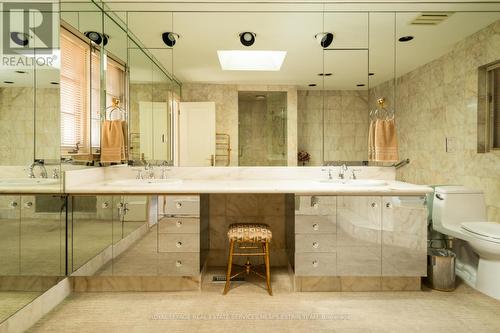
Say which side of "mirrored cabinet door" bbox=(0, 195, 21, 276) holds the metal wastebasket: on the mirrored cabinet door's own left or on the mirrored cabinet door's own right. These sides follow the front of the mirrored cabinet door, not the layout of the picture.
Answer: on the mirrored cabinet door's own left

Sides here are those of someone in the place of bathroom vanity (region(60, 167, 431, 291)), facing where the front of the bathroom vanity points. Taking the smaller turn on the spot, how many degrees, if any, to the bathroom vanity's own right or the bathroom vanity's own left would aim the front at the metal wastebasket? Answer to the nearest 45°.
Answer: approximately 90° to the bathroom vanity's own left
